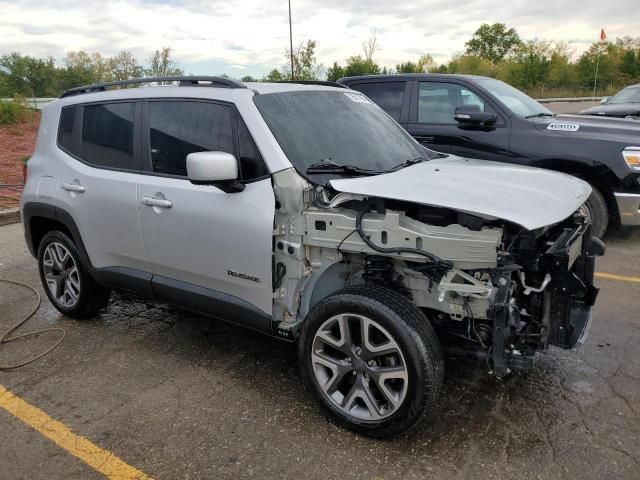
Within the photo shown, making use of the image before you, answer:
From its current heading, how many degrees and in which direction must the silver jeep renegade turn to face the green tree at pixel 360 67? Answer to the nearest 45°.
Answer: approximately 135° to its left

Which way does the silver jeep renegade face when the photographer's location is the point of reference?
facing the viewer and to the right of the viewer

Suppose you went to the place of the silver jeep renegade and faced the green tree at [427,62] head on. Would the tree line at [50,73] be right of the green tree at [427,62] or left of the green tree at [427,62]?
left

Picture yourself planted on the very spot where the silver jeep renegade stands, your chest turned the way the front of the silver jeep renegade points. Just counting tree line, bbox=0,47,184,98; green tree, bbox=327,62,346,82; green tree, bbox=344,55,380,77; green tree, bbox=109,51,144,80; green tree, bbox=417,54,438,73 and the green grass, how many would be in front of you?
0

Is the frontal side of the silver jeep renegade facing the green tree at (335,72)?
no

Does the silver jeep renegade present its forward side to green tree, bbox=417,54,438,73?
no

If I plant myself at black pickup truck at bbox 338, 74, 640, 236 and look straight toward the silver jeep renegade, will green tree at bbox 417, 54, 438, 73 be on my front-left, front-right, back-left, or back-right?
back-right

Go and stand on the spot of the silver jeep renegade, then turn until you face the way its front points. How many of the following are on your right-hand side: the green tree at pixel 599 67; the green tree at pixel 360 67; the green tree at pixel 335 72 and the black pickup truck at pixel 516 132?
0

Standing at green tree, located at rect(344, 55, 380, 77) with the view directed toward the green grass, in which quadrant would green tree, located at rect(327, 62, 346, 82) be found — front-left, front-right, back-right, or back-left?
front-right

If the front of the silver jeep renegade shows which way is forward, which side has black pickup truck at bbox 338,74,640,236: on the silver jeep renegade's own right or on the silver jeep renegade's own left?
on the silver jeep renegade's own left

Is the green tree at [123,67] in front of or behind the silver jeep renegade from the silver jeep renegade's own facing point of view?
behind

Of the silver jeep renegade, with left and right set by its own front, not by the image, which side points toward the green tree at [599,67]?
left

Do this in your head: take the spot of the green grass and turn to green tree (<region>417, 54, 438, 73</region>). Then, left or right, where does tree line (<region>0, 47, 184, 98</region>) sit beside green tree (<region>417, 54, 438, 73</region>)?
left

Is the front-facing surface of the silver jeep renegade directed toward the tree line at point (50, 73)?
no

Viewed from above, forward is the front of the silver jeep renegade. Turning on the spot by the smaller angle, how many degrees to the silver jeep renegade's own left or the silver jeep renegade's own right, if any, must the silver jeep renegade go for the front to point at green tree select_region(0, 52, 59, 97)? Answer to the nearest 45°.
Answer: approximately 180°

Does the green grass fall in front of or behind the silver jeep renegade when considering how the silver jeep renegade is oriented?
behind
